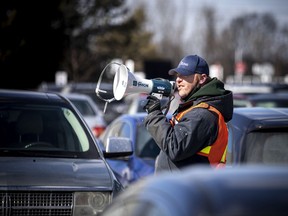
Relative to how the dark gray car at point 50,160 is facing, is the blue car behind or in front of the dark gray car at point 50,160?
behind

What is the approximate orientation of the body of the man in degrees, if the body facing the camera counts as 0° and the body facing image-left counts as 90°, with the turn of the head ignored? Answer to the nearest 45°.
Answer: approximately 90°

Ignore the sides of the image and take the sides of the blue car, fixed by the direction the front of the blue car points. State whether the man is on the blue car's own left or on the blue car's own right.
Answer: on the blue car's own left

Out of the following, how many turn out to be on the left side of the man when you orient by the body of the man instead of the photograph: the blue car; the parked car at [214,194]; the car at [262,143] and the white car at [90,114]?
1

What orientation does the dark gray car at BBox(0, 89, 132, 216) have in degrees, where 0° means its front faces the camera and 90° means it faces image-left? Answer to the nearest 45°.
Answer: approximately 0°

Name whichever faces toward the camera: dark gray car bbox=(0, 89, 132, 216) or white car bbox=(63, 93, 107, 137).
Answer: the dark gray car

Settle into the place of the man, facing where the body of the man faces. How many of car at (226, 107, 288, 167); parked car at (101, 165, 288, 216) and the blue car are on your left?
1

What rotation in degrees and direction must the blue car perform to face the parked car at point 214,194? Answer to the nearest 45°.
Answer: approximately 45° to its left
